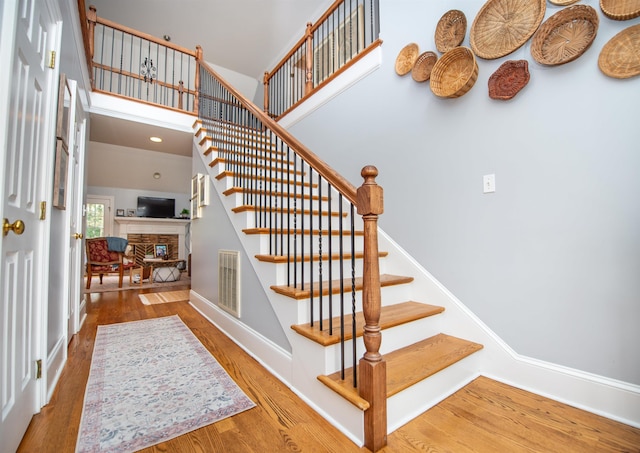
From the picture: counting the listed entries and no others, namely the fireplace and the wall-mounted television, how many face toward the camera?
2

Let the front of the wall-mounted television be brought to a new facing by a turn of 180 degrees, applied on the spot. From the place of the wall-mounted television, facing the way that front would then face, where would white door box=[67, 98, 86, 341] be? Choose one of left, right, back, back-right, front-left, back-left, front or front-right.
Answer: back

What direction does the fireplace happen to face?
toward the camera

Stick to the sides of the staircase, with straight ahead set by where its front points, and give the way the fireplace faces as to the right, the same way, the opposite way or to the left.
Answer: the same way

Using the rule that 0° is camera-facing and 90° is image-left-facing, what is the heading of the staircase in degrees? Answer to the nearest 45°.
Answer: approximately 315°

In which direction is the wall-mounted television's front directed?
toward the camera

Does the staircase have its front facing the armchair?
no

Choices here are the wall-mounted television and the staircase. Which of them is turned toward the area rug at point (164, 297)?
the wall-mounted television

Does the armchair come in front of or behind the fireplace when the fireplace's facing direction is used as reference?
in front

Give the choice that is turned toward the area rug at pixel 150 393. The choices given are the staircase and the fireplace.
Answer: the fireplace

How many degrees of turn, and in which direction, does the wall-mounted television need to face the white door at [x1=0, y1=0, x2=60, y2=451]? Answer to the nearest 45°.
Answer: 0° — it already faces it

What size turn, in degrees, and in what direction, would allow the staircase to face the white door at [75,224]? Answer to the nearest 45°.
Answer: approximately 135° to its right

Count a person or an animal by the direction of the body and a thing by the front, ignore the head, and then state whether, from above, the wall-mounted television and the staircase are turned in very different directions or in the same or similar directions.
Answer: same or similar directions
